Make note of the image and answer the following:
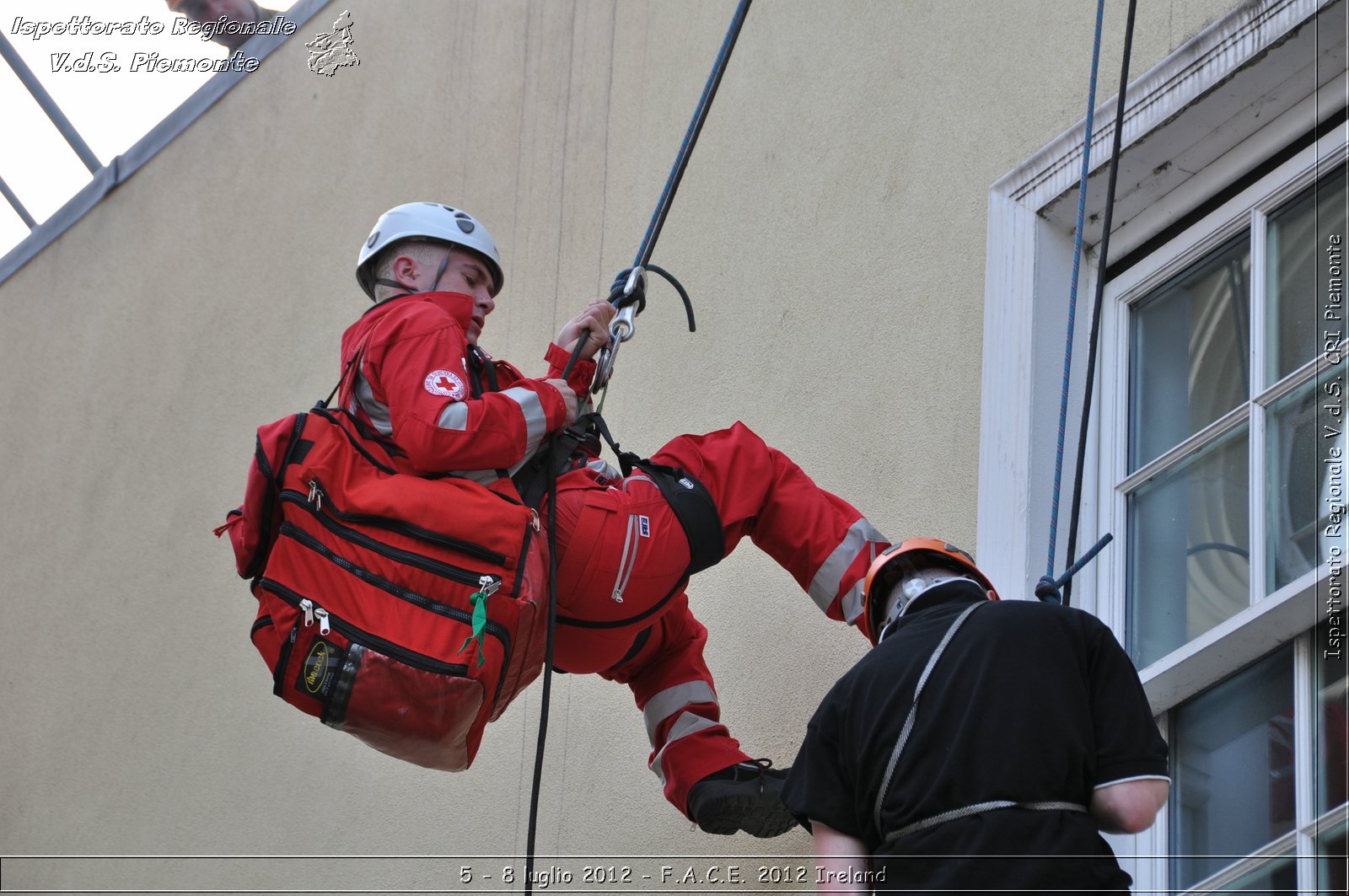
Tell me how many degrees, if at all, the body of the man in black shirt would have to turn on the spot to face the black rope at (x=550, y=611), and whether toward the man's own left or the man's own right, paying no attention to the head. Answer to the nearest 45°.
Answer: approximately 45° to the man's own left

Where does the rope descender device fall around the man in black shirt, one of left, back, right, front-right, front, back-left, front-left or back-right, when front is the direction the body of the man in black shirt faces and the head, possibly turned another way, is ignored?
front-left

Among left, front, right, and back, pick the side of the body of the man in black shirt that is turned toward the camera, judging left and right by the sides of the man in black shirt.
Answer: back
